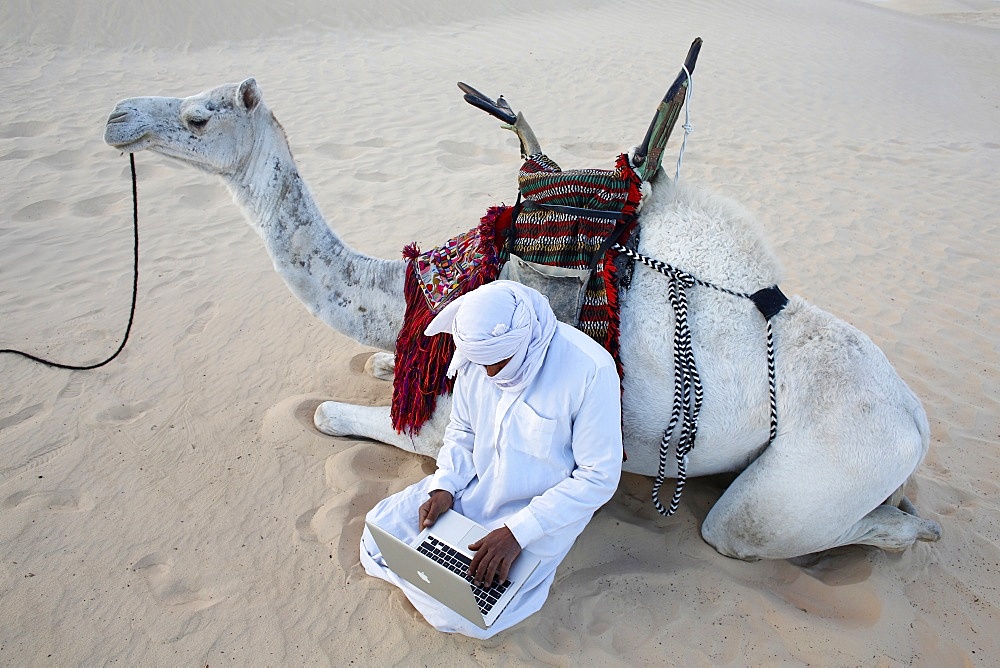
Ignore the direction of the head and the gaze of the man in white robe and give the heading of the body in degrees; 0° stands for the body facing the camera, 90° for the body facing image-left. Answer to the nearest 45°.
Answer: approximately 45°
